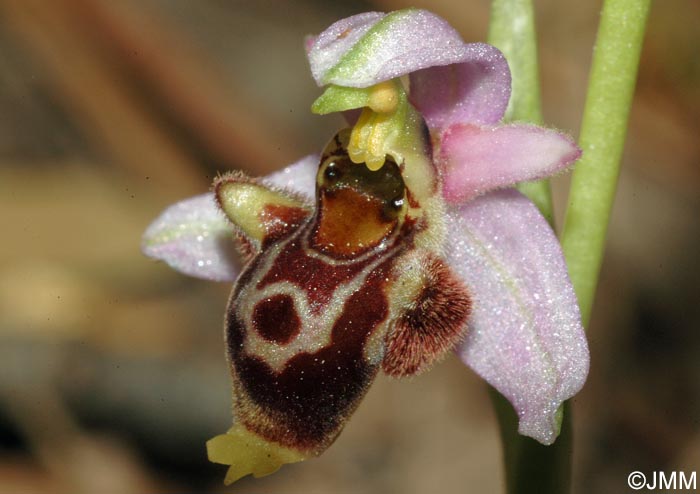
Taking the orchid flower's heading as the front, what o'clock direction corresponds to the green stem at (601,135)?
The green stem is roughly at 7 o'clock from the orchid flower.

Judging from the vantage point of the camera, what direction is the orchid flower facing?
facing the viewer and to the left of the viewer
